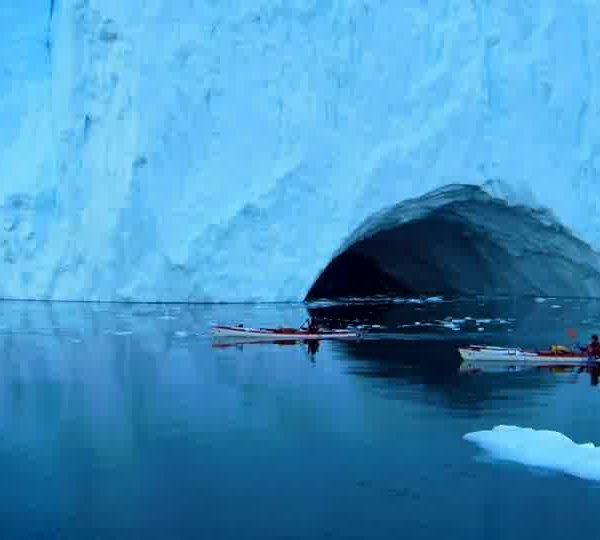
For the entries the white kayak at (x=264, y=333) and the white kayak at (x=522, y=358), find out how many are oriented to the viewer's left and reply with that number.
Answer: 2

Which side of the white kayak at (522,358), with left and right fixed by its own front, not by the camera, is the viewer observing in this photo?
left

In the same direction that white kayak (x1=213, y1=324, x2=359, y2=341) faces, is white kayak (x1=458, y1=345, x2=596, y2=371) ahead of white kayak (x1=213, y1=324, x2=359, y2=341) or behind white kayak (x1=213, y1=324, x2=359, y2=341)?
behind

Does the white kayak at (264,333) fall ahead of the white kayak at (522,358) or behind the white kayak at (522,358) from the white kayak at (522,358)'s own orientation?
ahead

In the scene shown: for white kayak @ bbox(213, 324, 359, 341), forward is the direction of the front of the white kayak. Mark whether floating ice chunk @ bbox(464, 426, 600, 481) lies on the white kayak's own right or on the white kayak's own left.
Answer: on the white kayak's own left

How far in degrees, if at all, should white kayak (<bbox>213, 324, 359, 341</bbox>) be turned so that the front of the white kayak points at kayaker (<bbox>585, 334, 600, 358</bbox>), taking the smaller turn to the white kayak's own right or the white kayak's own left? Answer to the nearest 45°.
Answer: approximately 135° to the white kayak's own left

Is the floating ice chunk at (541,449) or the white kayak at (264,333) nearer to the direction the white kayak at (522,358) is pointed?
the white kayak

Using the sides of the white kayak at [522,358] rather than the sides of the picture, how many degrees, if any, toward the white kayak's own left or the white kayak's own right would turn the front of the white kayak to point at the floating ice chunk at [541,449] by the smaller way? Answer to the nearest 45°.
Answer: approximately 90° to the white kayak's own left

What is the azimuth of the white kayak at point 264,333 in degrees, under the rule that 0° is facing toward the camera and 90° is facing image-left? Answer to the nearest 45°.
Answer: approximately 90°

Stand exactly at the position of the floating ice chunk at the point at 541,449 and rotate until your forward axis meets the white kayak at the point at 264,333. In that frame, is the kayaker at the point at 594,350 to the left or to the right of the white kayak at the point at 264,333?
right
